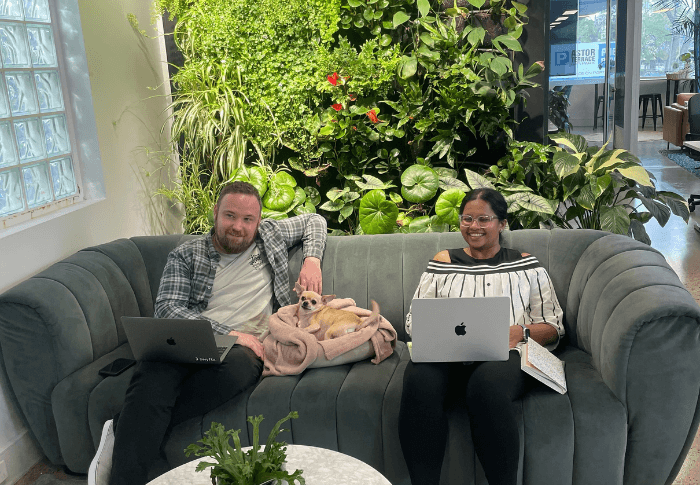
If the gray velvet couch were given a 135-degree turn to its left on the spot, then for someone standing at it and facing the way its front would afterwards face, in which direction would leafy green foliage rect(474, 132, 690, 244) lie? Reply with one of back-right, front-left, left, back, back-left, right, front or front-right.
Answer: front

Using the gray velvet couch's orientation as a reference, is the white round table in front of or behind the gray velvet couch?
in front

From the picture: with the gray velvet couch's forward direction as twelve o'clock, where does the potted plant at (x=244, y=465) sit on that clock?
The potted plant is roughly at 1 o'clock from the gray velvet couch.

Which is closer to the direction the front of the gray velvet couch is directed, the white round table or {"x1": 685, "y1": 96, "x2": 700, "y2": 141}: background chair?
the white round table

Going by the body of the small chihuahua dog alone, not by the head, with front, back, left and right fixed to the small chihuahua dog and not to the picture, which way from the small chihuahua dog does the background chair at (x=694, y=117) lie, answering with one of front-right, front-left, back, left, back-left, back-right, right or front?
back

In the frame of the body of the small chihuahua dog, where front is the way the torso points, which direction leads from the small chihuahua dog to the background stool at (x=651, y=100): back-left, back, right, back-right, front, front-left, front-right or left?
back

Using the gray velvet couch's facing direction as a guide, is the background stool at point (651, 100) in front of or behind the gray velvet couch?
behind

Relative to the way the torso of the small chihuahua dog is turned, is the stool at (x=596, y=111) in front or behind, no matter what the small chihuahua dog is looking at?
behind

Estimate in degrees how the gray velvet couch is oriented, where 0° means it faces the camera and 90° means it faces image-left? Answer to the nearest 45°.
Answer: approximately 0°

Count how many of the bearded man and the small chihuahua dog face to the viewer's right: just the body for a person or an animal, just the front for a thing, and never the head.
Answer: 0

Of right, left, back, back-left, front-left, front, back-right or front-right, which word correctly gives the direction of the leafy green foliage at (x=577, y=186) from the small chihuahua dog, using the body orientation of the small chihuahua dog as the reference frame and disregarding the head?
back

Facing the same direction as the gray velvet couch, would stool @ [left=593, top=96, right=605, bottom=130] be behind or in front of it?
behind
